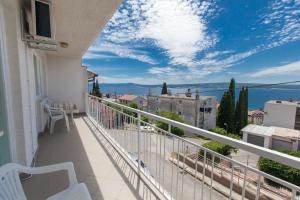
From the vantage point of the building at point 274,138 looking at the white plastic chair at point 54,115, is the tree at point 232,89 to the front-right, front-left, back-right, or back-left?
back-right

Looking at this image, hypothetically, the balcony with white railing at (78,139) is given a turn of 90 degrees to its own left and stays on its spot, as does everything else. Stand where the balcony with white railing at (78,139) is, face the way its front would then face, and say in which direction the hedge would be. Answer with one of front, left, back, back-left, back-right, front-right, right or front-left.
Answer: front-right

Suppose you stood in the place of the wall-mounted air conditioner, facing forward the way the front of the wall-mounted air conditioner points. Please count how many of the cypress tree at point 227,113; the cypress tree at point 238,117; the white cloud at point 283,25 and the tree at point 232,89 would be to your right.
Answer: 0

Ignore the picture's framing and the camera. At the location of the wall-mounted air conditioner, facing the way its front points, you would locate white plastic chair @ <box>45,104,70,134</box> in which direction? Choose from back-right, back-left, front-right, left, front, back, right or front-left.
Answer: back-left

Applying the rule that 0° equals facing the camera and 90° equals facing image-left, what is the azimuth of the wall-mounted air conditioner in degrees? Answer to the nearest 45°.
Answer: approximately 315°

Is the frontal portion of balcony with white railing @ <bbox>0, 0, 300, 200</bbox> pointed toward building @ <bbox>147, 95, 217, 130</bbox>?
no

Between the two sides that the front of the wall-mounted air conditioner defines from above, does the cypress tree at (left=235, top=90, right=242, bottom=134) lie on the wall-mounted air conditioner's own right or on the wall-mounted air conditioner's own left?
on the wall-mounted air conditioner's own left

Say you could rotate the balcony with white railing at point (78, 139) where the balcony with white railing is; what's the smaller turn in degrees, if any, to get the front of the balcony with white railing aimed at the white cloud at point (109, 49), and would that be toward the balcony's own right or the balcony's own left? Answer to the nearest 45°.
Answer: approximately 90° to the balcony's own left

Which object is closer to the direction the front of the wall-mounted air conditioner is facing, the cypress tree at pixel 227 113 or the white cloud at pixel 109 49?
the cypress tree

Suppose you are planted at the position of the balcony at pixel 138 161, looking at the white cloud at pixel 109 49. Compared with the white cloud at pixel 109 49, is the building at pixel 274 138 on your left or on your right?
right

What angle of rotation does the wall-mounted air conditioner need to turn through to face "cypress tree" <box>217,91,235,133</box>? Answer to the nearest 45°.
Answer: approximately 90° to its left

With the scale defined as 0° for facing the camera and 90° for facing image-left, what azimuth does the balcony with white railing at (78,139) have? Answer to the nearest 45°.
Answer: approximately 270°
